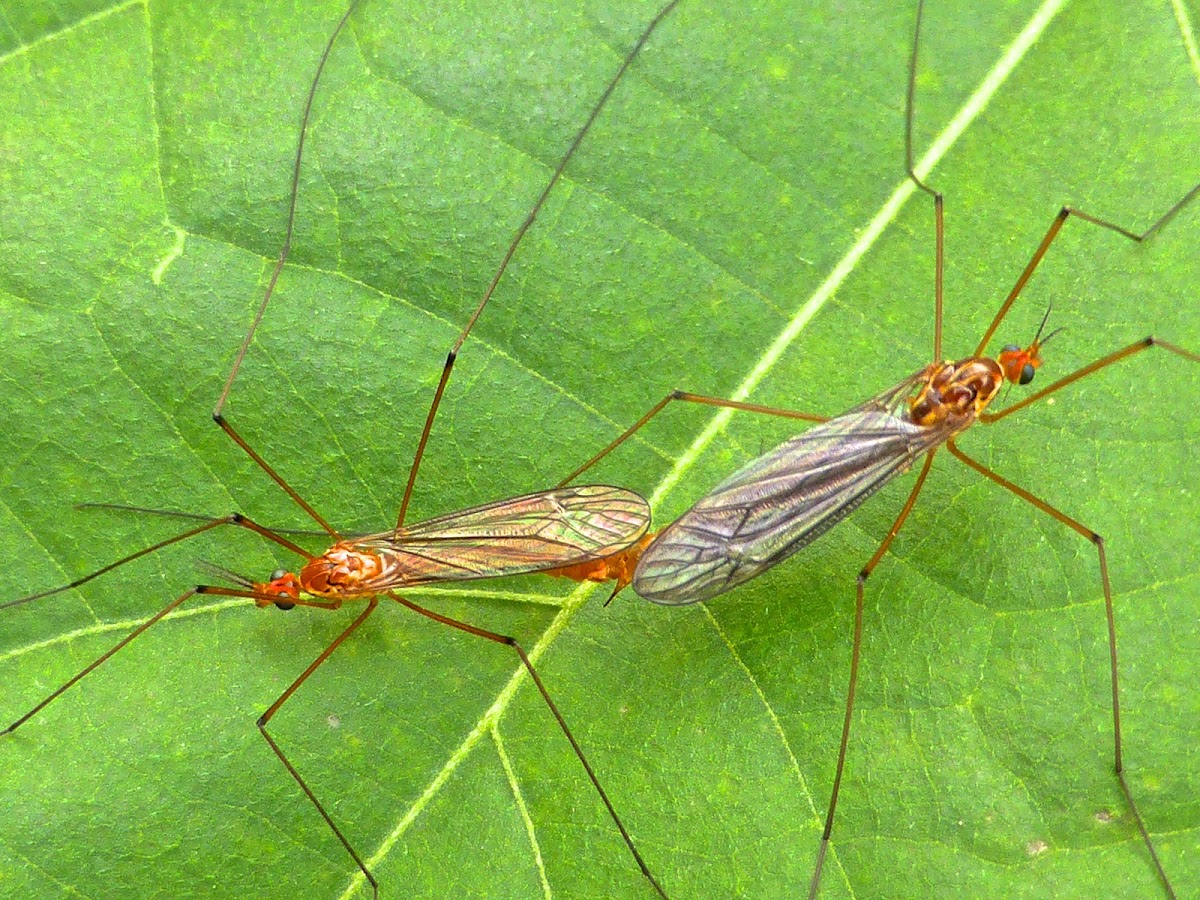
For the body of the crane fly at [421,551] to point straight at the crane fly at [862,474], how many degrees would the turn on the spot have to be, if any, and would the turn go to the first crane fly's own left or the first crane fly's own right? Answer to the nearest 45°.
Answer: approximately 135° to the first crane fly's own left

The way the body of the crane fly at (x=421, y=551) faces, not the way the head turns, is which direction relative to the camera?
to the viewer's left
